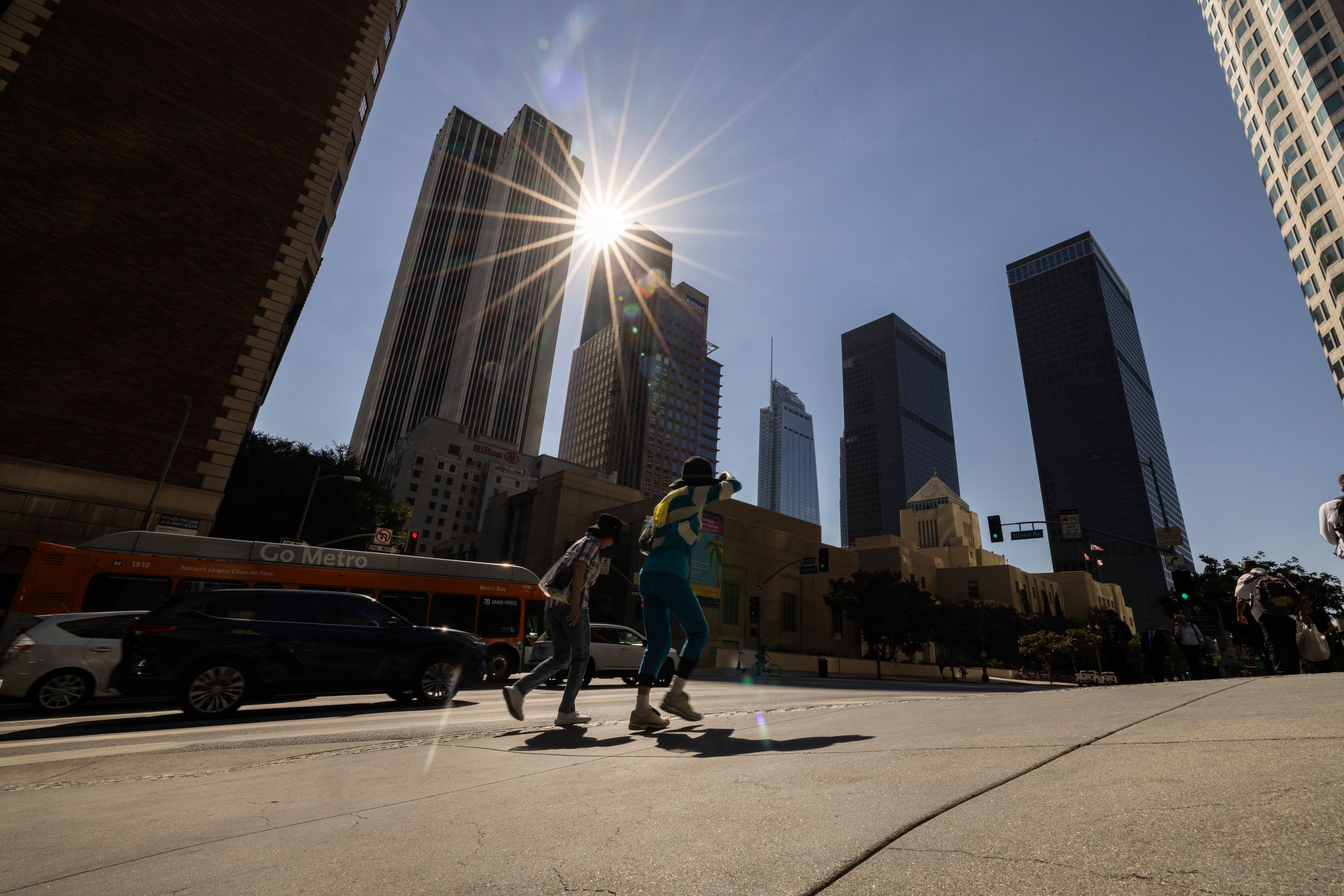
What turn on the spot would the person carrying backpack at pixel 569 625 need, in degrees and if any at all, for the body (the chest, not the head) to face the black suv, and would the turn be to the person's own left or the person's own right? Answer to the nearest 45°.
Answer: approximately 135° to the person's own left

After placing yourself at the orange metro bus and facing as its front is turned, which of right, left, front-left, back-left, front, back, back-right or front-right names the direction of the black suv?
right

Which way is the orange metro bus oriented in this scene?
to the viewer's right

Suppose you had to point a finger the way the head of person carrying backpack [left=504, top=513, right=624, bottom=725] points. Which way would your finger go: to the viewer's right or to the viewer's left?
to the viewer's right

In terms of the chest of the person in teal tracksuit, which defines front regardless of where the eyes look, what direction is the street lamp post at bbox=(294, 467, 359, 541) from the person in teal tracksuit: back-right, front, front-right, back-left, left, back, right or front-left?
back-left

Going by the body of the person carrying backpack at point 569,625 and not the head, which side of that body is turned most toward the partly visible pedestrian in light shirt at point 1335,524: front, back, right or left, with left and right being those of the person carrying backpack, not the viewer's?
front

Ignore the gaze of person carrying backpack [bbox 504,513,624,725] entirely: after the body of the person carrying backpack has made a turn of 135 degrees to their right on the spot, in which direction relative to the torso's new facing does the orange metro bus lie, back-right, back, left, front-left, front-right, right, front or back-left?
right

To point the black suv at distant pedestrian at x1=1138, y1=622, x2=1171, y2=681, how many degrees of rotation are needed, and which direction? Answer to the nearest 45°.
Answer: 0° — it already faces them

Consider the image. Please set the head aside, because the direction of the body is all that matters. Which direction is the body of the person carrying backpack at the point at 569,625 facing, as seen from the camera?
to the viewer's right

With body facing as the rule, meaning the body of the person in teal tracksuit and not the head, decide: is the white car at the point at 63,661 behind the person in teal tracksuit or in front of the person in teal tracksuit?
behind

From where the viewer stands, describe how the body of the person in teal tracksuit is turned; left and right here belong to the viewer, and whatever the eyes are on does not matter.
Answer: facing to the right of the viewer

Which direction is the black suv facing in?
to the viewer's right

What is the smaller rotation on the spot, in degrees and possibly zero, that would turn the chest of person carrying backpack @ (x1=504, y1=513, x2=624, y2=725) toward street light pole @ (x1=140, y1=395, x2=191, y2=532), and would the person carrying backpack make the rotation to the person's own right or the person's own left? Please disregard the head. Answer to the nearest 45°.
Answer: approximately 135° to the person's own left

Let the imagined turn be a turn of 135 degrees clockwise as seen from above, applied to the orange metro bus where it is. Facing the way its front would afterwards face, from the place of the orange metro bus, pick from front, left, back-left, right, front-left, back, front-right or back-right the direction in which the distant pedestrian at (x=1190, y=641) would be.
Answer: left
